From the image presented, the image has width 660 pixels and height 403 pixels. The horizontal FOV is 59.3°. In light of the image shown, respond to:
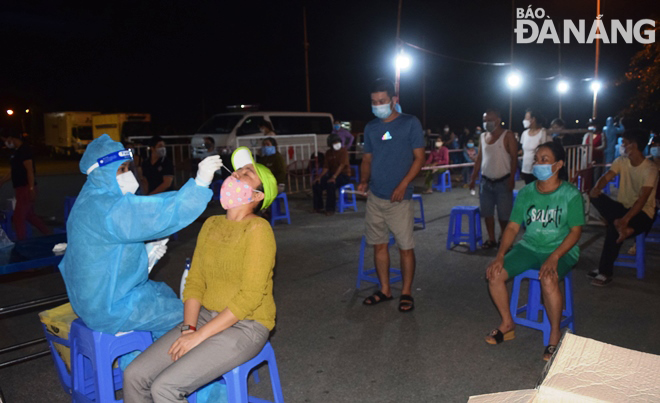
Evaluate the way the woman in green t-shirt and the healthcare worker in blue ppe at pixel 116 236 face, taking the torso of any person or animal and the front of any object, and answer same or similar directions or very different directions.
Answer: very different directions

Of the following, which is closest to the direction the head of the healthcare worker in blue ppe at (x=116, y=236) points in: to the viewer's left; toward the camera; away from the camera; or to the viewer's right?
to the viewer's right

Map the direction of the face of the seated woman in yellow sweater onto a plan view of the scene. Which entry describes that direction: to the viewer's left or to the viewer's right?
to the viewer's left

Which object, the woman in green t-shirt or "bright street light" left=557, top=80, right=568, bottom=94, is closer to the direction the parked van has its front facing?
the woman in green t-shirt

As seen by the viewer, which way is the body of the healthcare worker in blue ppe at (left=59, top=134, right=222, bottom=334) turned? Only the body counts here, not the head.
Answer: to the viewer's right

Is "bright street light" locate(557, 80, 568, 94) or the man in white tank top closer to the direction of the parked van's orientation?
the man in white tank top

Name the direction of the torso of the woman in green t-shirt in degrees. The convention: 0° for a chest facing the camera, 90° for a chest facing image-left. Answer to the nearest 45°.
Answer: approximately 45°

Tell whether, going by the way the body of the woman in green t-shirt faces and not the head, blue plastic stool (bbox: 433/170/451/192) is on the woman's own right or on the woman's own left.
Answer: on the woman's own right

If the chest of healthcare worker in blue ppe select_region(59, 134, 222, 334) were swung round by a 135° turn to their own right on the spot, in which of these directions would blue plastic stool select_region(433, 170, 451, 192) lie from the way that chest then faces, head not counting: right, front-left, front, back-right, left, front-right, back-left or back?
back

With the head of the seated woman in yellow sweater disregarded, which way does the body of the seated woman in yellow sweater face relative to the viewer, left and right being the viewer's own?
facing the viewer and to the left of the viewer

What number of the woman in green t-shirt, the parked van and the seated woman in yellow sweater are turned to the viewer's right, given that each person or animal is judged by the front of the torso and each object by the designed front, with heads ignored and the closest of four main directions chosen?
0

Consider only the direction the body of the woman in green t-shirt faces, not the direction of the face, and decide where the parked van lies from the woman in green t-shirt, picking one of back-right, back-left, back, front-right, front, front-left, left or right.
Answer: right

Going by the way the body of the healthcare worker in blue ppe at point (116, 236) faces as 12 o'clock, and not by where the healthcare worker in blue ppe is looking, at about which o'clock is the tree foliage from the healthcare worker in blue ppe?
The tree foliage is roughly at 11 o'clock from the healthcare worker in blue ppe.

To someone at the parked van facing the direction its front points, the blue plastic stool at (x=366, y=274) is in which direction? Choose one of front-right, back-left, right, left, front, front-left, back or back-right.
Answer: front-left

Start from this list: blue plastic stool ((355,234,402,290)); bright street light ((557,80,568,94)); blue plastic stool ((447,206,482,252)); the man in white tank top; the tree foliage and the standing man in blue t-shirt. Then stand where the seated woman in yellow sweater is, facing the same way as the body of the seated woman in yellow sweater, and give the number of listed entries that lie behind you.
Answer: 6

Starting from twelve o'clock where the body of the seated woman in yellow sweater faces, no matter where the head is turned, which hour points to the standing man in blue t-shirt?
The standing man in blue t-shirt is roughly at 6 o'clock from the seated woman in yellow sweater.

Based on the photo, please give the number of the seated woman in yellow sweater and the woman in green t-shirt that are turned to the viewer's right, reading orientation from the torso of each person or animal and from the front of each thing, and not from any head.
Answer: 0
